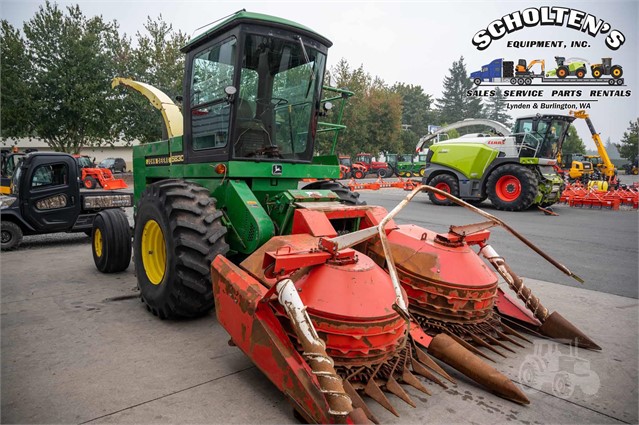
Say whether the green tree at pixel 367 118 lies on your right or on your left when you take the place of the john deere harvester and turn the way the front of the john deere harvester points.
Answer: on your left

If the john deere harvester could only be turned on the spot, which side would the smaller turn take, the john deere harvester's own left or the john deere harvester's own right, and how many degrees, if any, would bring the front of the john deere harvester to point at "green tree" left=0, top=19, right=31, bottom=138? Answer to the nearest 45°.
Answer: approximately 180°

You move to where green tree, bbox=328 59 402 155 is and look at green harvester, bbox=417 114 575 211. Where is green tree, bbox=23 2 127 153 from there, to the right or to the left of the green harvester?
right

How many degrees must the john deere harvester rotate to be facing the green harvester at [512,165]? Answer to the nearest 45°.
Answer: approximately 90° to its left

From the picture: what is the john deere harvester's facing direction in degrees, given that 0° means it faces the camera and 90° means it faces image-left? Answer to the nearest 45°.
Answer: approximately 315°

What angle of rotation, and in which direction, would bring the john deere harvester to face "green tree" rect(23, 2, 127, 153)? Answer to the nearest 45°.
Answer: approximately 180°
